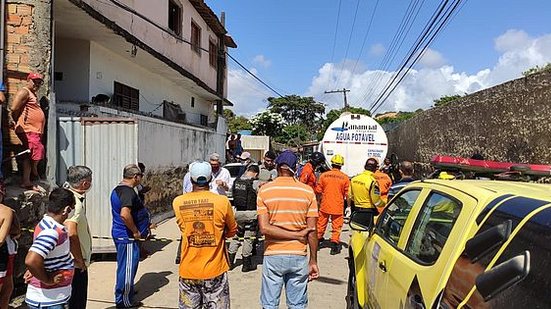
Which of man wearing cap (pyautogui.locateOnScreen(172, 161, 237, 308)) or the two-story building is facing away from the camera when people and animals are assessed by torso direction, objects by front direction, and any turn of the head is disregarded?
the man wearing cap

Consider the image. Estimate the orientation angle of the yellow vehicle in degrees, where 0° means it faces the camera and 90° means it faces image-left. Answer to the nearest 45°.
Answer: approximately 135°

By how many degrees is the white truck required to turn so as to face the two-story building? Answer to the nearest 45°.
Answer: approximately 90° to its left

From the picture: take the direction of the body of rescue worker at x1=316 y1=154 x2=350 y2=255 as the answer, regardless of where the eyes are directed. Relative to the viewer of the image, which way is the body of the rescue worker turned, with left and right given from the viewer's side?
facing away from the viewer

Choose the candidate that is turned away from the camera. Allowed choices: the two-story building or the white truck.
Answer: the white truck

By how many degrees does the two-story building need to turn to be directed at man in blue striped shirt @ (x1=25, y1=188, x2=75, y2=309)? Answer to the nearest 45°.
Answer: approximately 45° to its right

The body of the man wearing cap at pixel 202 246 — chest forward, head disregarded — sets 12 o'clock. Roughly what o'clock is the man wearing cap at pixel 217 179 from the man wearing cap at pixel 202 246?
the man wearing cap at pixel 217 179 is roughly at 12 o'clock from the man wearing cap at pixel 202 246.

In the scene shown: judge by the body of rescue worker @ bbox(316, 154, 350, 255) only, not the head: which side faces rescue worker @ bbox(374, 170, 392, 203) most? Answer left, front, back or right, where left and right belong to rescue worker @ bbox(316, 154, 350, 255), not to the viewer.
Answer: right

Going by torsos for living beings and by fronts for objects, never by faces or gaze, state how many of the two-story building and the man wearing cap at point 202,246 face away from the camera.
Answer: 1

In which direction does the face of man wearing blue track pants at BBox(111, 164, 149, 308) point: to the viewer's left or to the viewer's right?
to the viewer's right

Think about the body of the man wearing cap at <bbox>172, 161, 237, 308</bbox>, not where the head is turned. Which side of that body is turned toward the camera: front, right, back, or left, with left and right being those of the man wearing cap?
back

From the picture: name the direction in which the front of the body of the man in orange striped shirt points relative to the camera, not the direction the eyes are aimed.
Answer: away from the camera
